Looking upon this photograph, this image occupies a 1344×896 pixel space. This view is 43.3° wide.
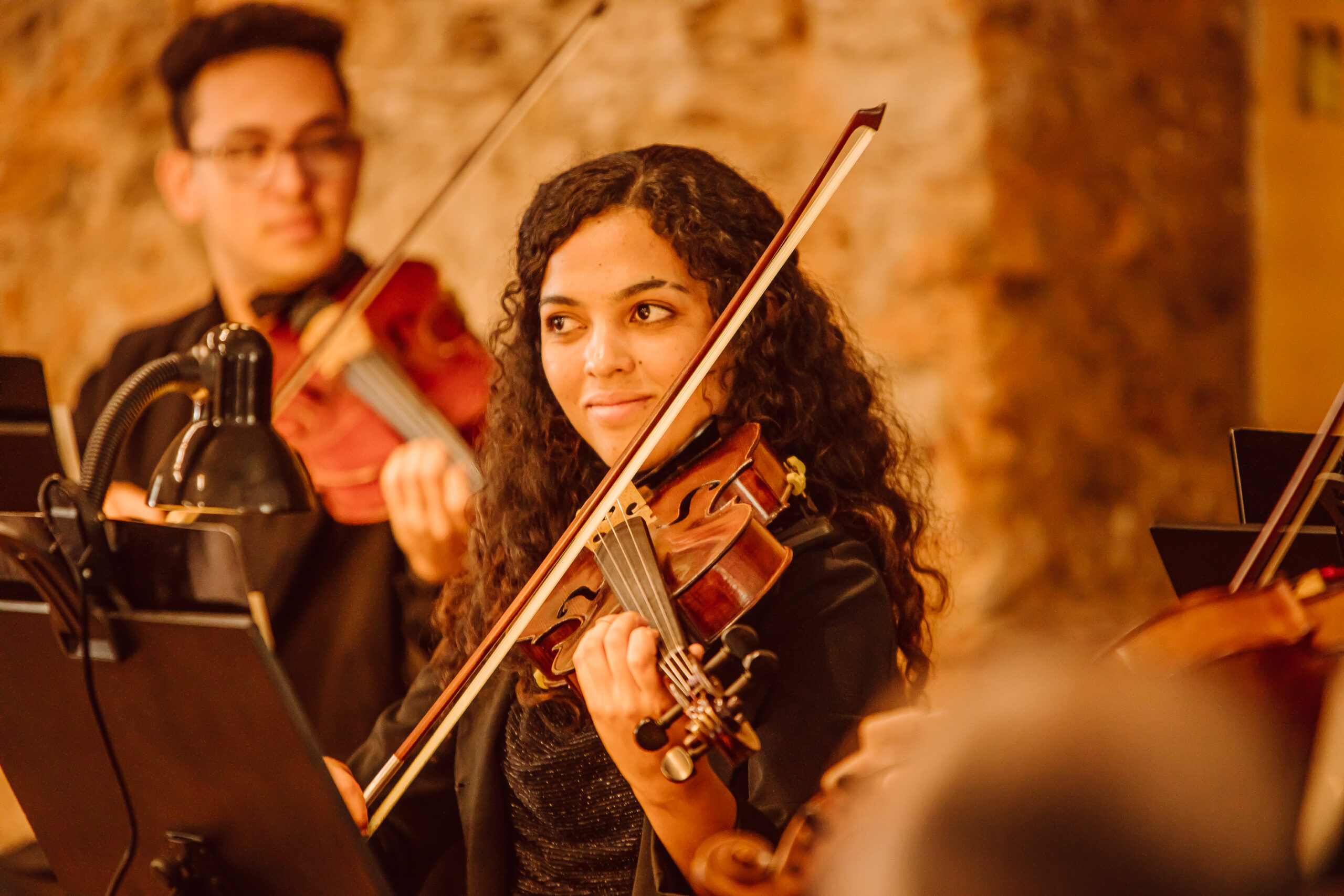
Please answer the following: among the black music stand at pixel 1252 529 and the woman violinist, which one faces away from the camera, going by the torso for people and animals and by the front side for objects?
the black music stand

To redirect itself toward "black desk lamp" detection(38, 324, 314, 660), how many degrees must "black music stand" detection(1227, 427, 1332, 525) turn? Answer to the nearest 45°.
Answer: approximately 135° to its left

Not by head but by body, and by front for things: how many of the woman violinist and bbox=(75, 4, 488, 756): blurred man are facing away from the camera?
0

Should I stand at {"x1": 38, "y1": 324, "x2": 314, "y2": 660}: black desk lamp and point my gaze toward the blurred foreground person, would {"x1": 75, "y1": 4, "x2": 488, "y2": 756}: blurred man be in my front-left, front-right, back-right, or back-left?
back-left

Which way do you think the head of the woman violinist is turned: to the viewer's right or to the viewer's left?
to the viewer's left

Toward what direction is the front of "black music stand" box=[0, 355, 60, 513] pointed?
away from the camera

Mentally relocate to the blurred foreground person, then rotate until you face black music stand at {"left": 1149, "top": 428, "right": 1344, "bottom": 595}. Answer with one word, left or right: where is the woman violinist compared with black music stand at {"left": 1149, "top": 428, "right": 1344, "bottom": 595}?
left

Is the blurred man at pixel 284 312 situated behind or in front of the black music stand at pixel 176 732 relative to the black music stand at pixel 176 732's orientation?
in front

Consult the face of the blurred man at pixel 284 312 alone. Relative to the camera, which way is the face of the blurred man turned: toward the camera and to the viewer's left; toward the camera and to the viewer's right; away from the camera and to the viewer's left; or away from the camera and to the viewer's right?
toward the camera and to the viewer's right
